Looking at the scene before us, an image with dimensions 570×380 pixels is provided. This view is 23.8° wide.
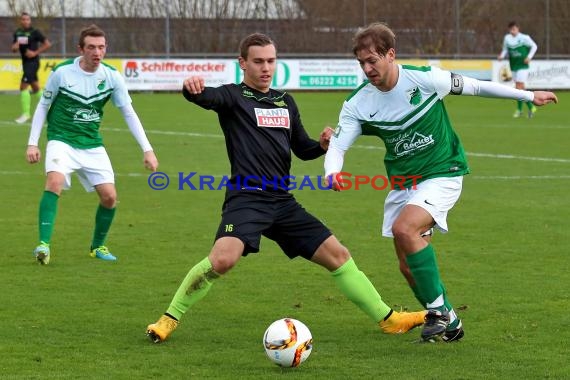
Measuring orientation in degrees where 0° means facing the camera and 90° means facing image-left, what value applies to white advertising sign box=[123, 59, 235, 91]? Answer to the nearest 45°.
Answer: approximately 0°

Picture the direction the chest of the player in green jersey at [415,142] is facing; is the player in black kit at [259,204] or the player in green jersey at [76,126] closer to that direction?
the player in black kit

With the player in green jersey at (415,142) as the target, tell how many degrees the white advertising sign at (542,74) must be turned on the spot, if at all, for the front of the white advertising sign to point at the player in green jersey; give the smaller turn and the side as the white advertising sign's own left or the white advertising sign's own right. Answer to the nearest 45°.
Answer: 0° — it already faces them

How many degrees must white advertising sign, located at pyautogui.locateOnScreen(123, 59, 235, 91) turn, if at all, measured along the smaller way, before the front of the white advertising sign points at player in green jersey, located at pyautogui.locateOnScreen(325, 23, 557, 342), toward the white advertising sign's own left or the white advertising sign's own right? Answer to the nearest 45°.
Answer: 0° — it already faces them

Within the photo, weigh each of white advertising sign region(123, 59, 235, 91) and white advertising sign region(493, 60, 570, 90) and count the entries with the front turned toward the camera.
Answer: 2

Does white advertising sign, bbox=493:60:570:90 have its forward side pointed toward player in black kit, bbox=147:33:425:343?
yes

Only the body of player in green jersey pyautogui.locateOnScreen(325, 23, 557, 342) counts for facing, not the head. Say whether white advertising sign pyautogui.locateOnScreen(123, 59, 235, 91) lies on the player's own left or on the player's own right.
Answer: on the player's own right

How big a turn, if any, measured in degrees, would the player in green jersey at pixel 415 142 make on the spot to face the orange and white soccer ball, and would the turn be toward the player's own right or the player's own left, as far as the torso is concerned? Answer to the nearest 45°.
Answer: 0° — they already face it

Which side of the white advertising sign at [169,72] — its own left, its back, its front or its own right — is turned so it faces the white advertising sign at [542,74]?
left

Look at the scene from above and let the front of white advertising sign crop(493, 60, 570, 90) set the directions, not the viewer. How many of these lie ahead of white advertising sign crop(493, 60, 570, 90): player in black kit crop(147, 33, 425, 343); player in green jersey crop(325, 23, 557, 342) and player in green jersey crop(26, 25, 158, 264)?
3

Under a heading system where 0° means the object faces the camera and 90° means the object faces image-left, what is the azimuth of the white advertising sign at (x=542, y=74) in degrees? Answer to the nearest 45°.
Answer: approximately 0°
